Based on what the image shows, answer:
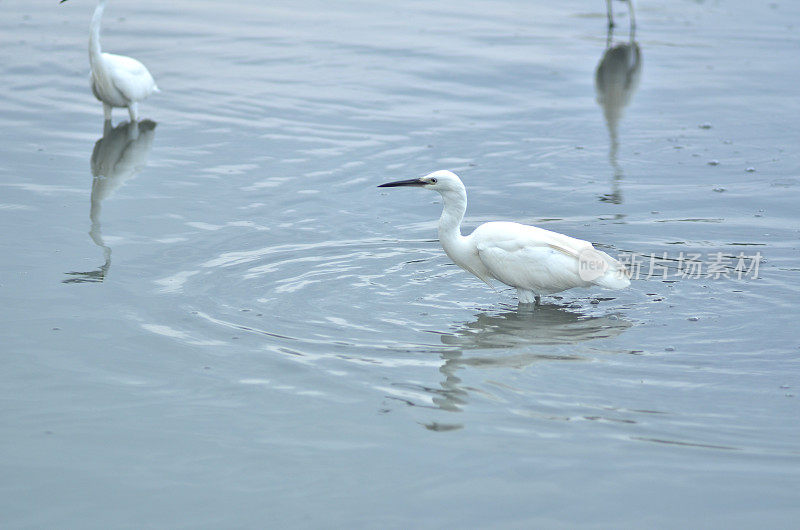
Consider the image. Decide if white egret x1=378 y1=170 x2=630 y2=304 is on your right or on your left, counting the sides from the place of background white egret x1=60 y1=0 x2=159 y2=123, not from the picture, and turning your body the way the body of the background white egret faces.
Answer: on your left

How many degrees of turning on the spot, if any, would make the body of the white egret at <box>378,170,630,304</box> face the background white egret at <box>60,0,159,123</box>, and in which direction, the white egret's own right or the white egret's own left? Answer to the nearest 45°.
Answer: approximately 45° to the white egret's own right

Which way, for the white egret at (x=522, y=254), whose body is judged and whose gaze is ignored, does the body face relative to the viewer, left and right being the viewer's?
facing to the left of the viewer

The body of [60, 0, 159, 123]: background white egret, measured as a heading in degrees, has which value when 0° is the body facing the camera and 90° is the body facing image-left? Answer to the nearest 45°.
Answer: approximately 45°
